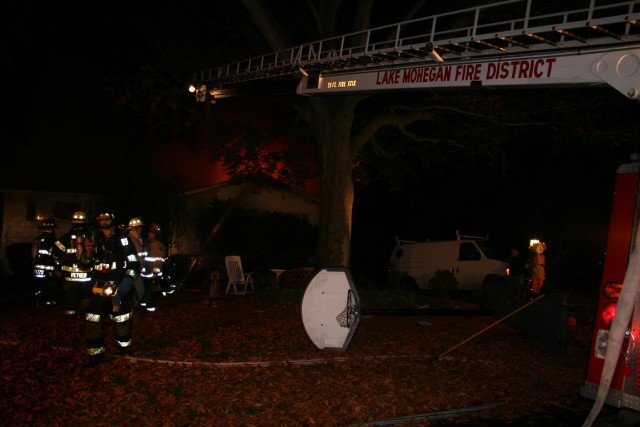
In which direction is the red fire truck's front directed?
away from the camera

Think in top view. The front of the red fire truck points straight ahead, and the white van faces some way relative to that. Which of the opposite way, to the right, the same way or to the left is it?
to the right

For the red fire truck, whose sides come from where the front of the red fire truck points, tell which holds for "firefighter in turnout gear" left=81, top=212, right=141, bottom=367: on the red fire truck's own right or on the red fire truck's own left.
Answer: on the red fire truck's own left

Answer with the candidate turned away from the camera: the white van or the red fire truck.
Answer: the red fire truck

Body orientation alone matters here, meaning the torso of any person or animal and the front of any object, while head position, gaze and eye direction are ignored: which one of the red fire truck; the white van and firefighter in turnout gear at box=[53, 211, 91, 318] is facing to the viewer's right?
the white van

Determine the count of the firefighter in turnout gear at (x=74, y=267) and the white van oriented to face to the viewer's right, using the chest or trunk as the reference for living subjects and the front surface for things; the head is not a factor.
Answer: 1

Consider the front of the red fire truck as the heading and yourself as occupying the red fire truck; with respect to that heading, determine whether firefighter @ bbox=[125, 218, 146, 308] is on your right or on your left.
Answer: on your left

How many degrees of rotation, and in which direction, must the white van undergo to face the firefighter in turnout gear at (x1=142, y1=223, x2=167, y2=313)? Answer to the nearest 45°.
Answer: approximately 135° to its right

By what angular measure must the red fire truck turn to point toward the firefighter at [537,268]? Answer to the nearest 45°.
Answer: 0° — it already faces them

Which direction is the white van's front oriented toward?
to the viewer's right
